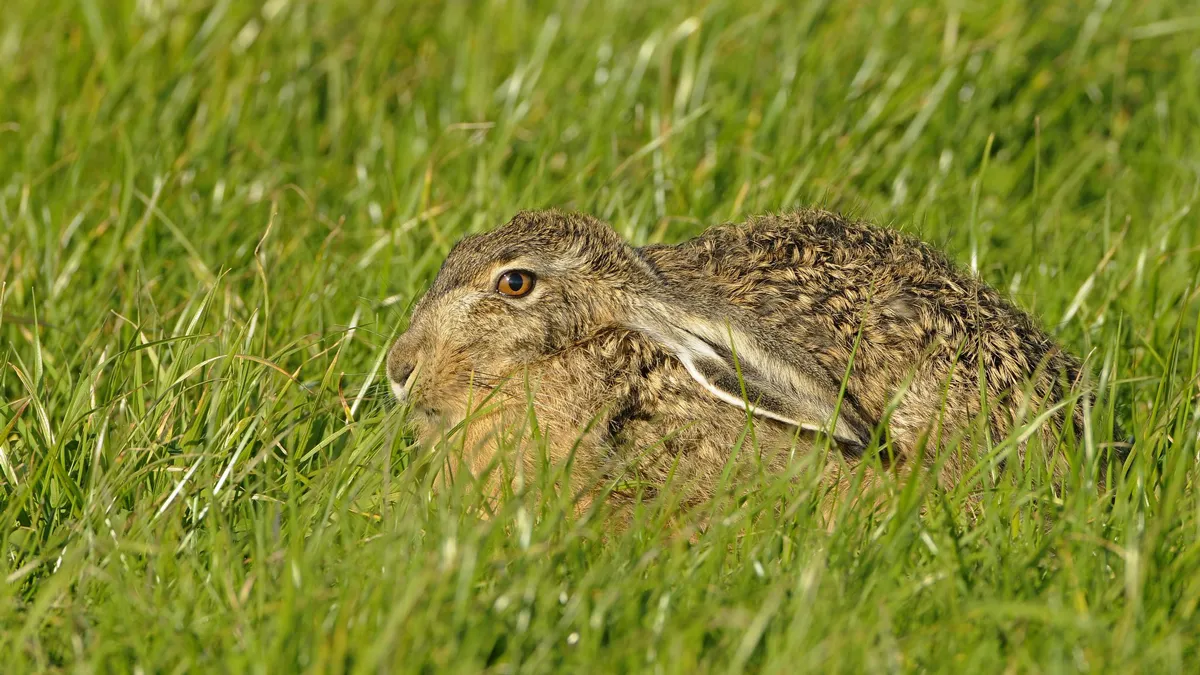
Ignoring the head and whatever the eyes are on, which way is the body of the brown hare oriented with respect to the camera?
to the viewer's left
